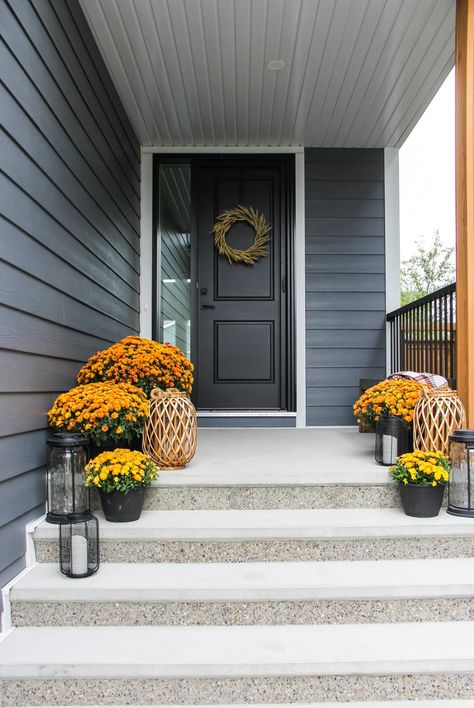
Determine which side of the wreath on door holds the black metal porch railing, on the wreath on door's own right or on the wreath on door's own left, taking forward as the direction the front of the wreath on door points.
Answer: on the wreath on door's own left

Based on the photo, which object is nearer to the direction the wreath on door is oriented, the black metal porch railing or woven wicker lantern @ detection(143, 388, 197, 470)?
the woven wicker lantern

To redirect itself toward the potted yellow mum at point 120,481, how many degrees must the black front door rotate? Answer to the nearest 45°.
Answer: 0° — it already faces it

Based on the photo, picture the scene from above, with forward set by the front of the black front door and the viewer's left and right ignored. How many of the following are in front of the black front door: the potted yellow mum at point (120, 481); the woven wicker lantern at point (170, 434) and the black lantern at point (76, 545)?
3

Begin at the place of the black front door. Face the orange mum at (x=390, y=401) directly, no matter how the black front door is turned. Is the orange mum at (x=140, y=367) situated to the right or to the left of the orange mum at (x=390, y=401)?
right

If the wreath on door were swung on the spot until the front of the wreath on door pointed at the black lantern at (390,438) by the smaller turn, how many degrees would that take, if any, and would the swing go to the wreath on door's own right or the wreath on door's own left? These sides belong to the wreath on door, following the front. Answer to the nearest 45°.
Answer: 0° — it already faces it

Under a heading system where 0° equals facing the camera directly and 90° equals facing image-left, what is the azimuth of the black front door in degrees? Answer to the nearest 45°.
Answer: approximately 0°

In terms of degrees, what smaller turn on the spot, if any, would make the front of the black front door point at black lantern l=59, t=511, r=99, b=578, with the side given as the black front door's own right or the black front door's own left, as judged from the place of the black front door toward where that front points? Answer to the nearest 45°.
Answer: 0° — it already faces it
